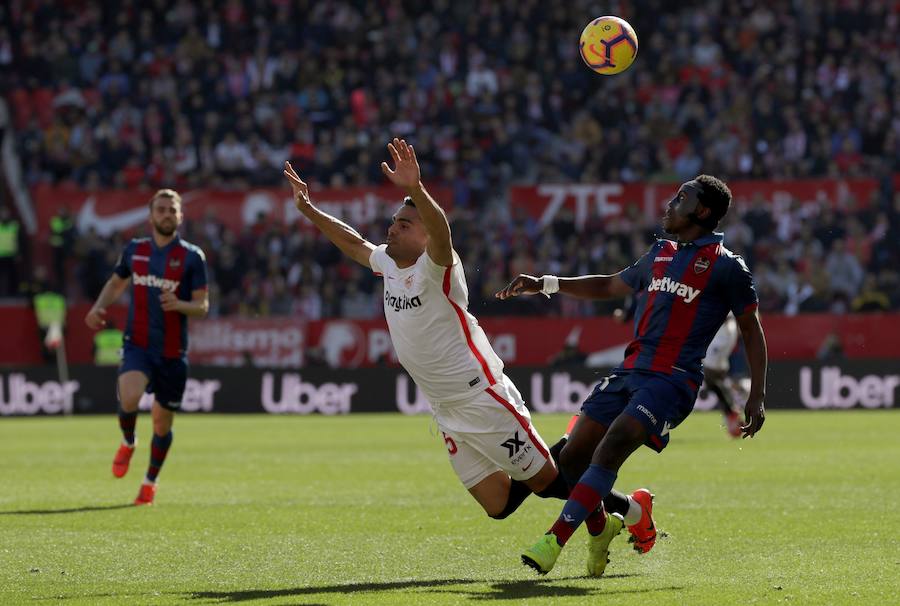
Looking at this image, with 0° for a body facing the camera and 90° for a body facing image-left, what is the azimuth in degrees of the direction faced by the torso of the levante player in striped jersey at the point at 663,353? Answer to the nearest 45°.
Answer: approximately 45°

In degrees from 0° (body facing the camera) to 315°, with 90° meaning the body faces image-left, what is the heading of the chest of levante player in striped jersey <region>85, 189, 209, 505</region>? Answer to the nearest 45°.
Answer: approximately 0°

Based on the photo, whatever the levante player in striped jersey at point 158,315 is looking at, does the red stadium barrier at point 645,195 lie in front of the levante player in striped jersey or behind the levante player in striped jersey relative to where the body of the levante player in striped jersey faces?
behind

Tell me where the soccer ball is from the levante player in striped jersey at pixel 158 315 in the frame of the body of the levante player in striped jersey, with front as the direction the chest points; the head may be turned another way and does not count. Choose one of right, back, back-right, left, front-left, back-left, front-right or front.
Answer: left

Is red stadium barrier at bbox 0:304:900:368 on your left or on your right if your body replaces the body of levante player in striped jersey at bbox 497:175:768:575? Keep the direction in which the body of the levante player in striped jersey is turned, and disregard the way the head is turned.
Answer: on your right

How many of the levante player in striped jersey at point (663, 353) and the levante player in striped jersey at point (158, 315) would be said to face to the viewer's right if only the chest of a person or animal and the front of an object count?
0

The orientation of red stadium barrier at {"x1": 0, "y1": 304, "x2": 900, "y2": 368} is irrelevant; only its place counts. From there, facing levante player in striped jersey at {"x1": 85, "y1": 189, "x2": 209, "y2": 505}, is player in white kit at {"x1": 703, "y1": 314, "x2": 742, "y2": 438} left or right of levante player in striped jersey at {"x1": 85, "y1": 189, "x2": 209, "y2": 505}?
left

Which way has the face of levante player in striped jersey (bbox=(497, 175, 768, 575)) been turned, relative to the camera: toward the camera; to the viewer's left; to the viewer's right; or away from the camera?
to the viewer's left

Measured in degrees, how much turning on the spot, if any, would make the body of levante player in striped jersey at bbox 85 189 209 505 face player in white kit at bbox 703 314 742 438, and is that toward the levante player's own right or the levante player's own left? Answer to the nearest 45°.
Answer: approximately 135° to the levante player's own left

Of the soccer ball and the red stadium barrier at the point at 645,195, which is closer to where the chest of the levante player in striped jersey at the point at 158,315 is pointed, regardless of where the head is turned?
the soccer ball
